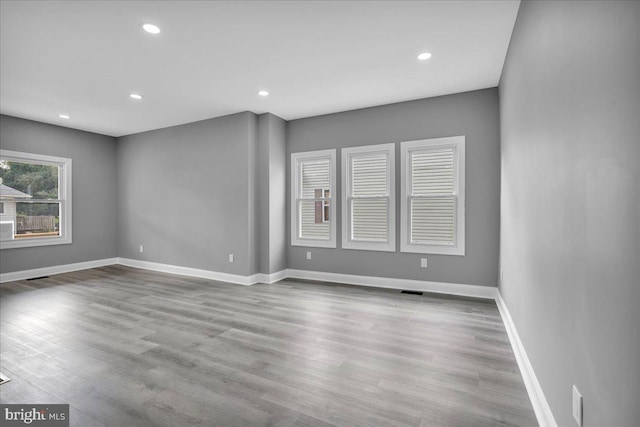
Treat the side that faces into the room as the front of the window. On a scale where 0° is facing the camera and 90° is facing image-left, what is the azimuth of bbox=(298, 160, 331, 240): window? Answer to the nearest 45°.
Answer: approximately 0°

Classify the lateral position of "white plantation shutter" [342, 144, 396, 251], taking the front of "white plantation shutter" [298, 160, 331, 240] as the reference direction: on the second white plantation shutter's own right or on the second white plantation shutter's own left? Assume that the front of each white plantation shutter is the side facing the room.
on the second white plantation shutter's own left

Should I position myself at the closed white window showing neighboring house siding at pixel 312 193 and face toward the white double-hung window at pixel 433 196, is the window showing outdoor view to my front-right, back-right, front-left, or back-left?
back-right

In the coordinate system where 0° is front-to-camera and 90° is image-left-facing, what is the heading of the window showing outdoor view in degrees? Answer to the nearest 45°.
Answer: approximately 315°

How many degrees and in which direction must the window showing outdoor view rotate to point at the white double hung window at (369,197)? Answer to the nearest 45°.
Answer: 0° — it already faces it

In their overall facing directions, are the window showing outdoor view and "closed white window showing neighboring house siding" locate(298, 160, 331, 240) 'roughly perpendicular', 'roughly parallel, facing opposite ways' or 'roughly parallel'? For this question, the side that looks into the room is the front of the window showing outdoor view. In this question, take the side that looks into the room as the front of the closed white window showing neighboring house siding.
roughly perpendicular

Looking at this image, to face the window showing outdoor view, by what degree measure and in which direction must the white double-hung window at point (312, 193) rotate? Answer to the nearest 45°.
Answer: approximately 90° to its right

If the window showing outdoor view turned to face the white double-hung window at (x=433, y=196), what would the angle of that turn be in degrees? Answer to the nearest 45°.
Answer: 0° — it already faces it
